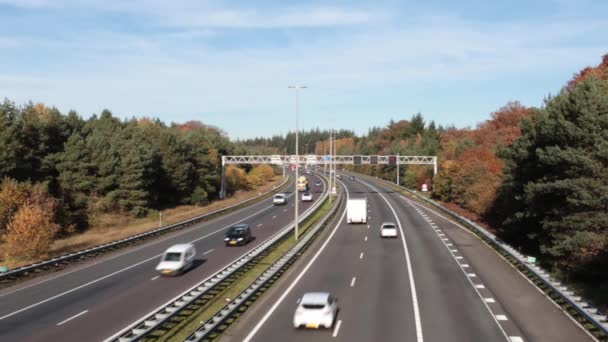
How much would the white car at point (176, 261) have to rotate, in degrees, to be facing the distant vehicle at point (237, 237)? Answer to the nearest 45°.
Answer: approximately 180°

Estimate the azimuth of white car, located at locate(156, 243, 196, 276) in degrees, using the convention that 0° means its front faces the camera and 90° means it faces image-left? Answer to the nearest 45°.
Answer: approximately 45°

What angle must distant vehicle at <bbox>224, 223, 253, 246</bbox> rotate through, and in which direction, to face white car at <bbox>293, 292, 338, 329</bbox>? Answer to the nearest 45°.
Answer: approximately 45° to its left

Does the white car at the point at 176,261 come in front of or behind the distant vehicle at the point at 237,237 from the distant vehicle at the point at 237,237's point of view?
in front

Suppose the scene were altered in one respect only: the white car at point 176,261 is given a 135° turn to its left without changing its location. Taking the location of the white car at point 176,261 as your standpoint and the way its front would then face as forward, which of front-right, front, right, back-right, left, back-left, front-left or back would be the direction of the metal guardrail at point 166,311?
right

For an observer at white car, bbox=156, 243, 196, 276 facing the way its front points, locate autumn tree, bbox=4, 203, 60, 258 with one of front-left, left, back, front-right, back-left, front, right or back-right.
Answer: right

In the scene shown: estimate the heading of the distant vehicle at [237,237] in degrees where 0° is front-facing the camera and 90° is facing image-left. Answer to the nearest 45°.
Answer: approximately 45°

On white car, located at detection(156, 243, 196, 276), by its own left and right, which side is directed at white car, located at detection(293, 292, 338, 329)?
left

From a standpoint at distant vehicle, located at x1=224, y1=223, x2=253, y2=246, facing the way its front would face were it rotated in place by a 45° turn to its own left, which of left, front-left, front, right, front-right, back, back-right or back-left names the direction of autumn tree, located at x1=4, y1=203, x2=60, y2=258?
right
